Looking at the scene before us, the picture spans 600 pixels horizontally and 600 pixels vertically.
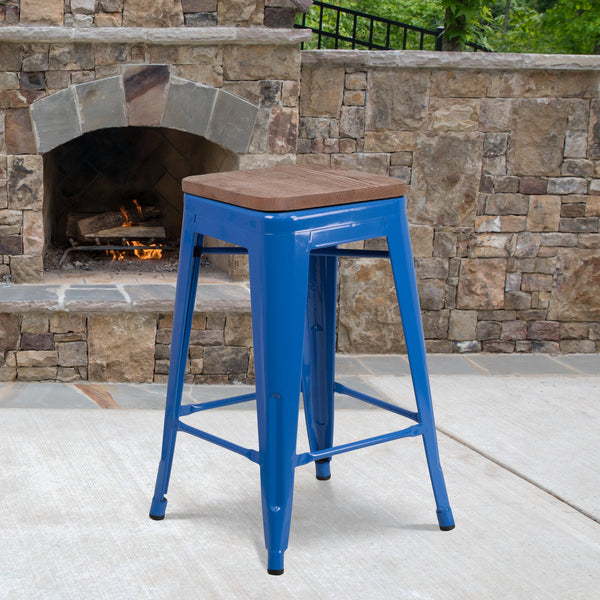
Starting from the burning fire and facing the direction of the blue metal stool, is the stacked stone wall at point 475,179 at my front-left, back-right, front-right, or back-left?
front-left

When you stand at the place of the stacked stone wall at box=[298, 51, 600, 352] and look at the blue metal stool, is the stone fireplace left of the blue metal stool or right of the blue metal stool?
right

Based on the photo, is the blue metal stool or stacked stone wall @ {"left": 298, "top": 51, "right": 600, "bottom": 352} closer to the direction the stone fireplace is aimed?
the blue metal stool

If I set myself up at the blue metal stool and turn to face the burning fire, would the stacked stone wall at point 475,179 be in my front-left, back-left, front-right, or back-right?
front-right

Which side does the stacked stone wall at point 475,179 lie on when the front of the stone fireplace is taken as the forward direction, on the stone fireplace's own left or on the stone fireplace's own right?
on the stone fireplace's own left

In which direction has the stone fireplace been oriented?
toward the camera

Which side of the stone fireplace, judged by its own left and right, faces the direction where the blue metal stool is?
front
